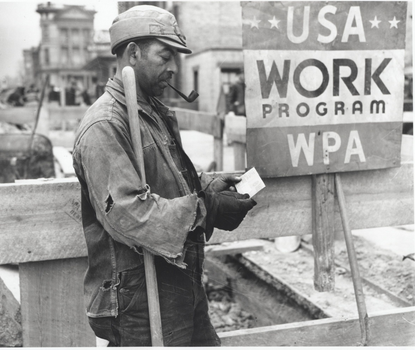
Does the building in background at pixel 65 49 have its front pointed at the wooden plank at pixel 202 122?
yes

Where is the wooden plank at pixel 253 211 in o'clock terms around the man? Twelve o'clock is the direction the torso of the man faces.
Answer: The wooden plank is roughly at 10 o'clock from the man.

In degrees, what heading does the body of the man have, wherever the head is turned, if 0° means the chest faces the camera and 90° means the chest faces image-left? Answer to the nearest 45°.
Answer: approximately 270°

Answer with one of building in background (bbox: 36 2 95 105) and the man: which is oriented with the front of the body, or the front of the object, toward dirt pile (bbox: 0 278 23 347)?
the building in background

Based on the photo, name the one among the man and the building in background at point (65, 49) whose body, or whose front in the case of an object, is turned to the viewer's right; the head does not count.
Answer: the man

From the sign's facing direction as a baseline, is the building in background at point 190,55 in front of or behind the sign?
behind

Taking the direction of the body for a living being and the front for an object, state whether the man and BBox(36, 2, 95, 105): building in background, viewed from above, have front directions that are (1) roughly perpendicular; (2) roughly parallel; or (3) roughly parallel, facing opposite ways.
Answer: roughly perpendicular

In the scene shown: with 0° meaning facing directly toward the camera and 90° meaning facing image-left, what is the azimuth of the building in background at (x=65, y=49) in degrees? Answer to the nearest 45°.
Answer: approximately 0°

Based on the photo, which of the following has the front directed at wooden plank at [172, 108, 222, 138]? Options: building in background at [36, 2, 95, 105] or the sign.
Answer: the building in background

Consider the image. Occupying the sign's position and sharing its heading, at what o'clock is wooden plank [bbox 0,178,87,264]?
The wooden plank is roughly at 2 o'clock from the sign.

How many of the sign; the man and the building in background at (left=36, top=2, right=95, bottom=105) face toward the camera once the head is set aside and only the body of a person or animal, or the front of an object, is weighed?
2
